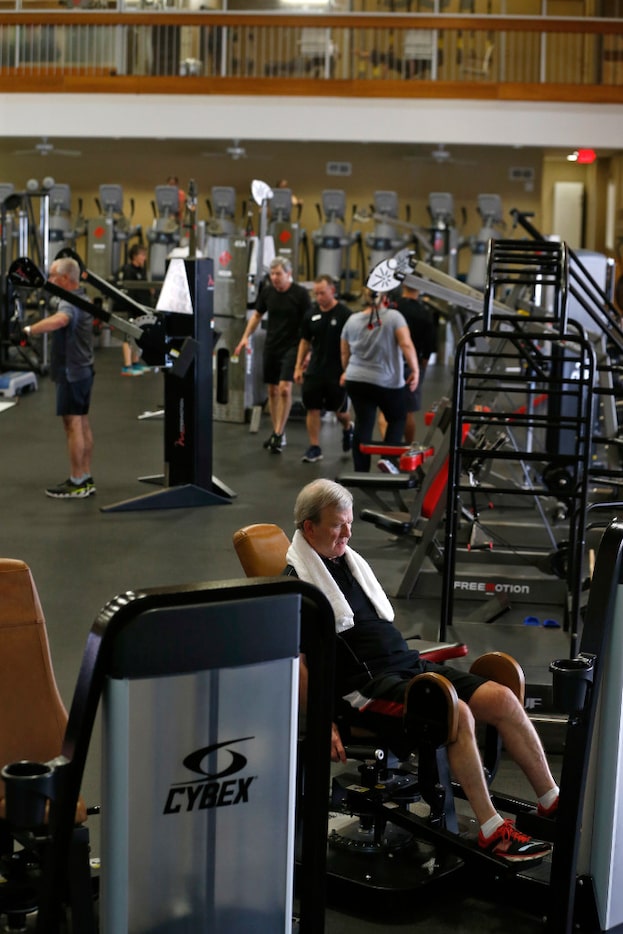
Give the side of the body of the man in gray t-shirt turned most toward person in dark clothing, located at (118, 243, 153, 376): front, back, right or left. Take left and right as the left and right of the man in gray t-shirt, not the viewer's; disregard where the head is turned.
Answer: right

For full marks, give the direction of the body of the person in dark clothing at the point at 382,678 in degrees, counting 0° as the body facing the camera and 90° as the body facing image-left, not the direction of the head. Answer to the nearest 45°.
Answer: approximately 315°

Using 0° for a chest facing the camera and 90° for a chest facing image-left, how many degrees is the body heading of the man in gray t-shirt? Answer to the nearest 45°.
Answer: approximately 90°

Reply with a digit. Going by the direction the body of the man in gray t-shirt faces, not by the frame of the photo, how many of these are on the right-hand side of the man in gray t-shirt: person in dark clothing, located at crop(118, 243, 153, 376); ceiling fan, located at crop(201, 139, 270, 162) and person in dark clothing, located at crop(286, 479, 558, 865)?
2

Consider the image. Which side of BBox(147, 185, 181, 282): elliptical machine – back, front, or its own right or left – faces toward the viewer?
front

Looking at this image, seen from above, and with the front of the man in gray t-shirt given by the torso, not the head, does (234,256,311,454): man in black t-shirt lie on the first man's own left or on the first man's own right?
on the first man's own right

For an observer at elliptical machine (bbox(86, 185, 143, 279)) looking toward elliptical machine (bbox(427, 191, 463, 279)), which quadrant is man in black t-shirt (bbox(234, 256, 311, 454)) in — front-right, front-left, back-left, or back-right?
front-right

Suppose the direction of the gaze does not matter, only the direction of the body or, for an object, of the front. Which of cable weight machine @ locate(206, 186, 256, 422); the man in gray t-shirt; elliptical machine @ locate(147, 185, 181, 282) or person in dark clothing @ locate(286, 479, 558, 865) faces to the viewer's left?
the man in gray t-shirt

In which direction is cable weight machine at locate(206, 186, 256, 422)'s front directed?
toward the camera

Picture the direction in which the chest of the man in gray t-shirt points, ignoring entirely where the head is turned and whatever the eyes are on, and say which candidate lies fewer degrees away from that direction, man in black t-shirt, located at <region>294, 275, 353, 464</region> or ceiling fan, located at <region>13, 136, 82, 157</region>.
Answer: the ceiling fan

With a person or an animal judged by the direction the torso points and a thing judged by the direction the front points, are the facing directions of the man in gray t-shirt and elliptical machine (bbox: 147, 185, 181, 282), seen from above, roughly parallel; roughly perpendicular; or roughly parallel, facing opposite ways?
roughly perpendicular

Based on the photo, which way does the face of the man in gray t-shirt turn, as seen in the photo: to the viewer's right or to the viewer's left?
to the viewer's left

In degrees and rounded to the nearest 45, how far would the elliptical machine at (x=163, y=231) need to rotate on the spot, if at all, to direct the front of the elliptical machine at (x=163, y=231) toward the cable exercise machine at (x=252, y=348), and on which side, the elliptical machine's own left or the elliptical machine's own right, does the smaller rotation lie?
0° — it already faces it
